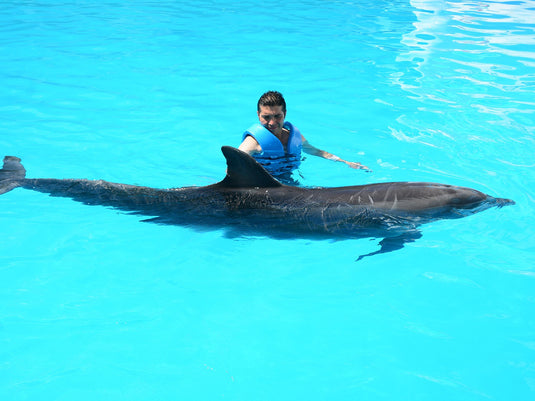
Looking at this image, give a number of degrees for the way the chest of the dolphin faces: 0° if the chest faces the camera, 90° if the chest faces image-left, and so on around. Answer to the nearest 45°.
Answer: approximately 270°
